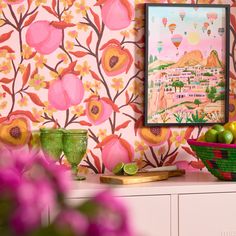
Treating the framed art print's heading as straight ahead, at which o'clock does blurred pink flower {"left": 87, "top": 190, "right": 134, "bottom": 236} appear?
The blurred pink flower is roughly at 12 o'clock from the framed art print.

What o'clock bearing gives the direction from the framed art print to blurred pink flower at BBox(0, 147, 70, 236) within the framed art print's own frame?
The blurred pink flower is roughly at 12 o'clock from the framed art print.

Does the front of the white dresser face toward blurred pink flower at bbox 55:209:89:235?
yes

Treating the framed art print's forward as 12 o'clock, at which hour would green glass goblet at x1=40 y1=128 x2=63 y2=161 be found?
The green glass goblet is roughly at 2 o'clock from the framed art print.

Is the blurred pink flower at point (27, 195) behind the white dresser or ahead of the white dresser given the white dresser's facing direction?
ahead
